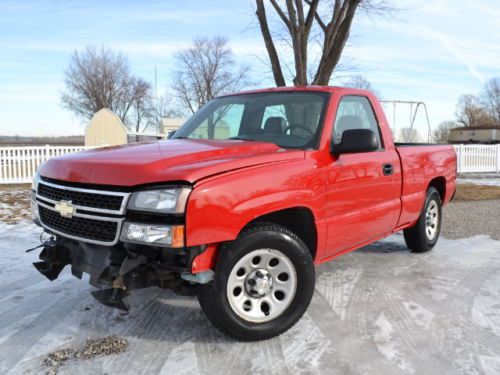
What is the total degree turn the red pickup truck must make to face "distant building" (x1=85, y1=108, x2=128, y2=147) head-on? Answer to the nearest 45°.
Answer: approximately 135° to its right

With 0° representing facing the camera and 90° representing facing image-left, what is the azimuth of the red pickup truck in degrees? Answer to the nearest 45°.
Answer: approximately 45°

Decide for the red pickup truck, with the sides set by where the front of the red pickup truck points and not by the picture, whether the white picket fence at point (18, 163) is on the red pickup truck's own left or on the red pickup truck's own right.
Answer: on the red pickup truck's own right

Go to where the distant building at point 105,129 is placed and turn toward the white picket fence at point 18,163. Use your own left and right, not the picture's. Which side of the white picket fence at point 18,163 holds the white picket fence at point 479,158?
left

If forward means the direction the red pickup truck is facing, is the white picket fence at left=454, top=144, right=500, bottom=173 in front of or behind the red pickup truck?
behind
